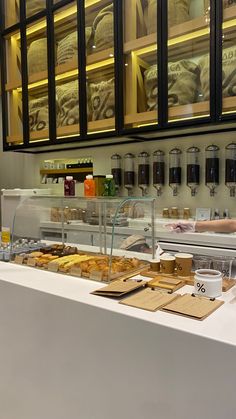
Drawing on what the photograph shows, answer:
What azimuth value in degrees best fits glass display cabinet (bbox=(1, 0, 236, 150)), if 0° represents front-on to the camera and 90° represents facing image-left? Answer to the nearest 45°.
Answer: approximately 45°

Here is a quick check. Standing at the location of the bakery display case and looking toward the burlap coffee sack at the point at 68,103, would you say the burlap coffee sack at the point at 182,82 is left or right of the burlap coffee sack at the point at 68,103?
right

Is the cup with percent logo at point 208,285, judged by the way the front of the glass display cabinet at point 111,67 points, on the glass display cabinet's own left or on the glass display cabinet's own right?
on the glass display cabinet's own left

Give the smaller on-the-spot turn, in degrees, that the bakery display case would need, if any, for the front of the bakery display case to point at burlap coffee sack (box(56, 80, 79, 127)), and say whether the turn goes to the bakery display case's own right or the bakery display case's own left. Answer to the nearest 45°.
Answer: approximately 135° to the bakery display case's own right

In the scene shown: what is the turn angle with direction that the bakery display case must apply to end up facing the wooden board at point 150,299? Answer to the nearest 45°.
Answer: approximately 45° to its left

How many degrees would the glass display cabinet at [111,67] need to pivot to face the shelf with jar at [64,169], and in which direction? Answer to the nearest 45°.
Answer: approximately 90° to its right

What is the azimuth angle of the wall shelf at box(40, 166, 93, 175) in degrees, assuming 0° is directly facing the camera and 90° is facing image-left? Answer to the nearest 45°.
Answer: approximately 0°

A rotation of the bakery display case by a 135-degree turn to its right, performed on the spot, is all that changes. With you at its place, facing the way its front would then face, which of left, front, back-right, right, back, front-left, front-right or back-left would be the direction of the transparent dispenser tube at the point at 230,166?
front-right
